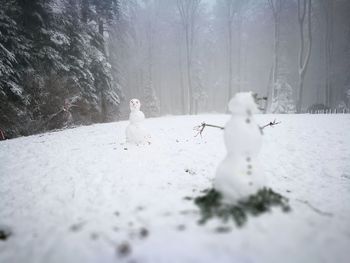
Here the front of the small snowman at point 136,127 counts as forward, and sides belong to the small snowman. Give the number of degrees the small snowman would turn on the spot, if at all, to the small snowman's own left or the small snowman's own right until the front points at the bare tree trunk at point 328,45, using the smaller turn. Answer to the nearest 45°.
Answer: approximately 135° to the small snowman's own left

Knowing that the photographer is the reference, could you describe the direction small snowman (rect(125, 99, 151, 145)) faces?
facing the viewer
